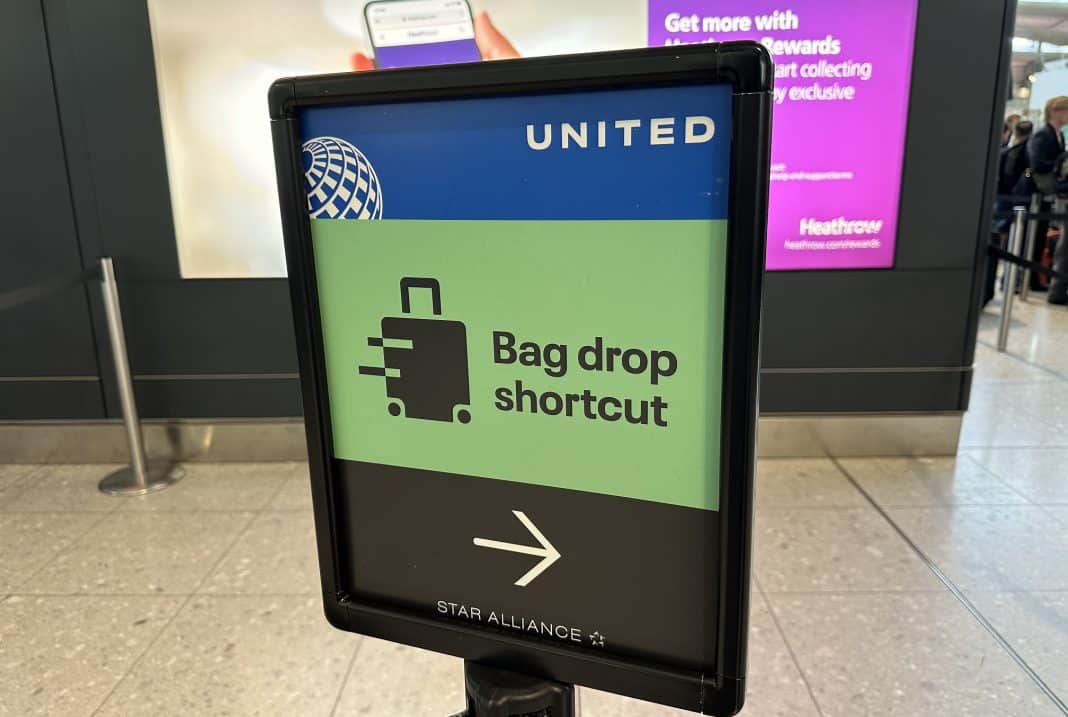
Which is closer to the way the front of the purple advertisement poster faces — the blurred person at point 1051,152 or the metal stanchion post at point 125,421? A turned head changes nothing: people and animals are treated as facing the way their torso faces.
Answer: the metal stanchion post

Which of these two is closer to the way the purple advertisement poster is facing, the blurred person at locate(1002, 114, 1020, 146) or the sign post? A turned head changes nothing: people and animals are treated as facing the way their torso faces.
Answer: the sign post

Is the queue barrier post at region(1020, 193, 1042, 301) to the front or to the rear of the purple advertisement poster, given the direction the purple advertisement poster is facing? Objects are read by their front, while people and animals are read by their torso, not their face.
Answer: to the rear

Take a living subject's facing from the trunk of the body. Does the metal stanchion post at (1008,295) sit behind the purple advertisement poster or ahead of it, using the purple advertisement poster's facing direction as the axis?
behind

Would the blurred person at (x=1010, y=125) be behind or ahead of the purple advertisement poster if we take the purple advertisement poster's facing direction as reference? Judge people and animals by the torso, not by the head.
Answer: behind

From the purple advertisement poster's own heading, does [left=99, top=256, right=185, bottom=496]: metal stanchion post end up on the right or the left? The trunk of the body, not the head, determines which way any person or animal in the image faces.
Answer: on its right

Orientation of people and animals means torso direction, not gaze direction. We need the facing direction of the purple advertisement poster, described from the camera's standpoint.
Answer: facing the viewer

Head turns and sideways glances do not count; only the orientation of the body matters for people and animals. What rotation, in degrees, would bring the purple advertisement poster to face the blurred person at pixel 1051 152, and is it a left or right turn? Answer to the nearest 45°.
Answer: approximately 135° to its left

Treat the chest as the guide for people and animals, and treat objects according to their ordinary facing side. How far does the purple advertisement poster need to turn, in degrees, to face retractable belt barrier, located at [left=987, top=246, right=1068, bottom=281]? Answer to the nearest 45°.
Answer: approximately 90° to its left

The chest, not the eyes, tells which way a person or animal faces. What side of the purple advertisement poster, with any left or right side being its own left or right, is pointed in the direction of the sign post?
front

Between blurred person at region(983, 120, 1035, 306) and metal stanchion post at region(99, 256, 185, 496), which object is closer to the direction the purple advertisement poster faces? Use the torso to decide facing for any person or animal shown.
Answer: the metal stanchion post

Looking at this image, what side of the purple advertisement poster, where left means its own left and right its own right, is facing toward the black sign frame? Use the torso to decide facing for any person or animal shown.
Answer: front

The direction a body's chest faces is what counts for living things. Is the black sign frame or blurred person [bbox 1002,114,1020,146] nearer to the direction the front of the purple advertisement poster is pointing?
the black sign frame
